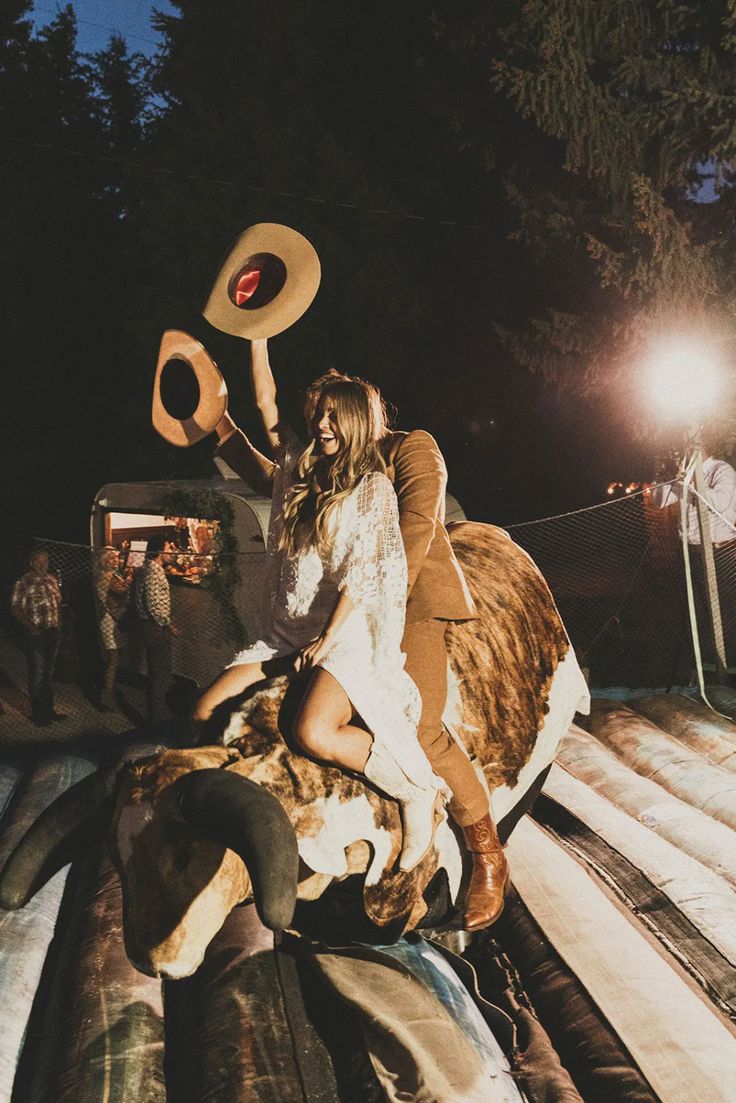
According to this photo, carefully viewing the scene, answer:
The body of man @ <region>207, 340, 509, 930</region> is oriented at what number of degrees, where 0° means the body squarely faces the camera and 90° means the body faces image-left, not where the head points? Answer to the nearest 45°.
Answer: approximately 45°

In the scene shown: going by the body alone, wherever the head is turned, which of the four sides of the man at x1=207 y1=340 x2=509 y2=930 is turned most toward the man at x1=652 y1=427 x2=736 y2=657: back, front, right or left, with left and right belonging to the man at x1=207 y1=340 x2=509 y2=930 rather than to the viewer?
back

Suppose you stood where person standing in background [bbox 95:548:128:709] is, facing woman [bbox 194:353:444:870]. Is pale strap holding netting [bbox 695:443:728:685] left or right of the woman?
left

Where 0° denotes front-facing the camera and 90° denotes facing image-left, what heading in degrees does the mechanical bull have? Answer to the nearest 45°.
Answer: approximately 45°

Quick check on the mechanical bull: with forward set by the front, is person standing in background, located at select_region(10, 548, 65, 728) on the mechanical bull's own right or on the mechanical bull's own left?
on the mechanical bull's own right

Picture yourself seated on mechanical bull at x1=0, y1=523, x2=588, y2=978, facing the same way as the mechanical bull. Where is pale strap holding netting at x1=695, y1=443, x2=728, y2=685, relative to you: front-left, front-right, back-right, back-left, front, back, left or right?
back
